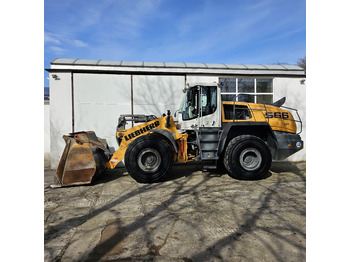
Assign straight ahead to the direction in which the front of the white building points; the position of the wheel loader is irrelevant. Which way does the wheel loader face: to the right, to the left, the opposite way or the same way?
to the right

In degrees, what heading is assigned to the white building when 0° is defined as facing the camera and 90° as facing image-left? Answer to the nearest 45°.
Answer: approximately 0°

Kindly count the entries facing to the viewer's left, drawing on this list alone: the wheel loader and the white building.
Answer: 1

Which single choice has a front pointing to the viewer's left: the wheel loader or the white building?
the wheel loader

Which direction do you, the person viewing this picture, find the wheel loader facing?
facing to the left of the viewer
